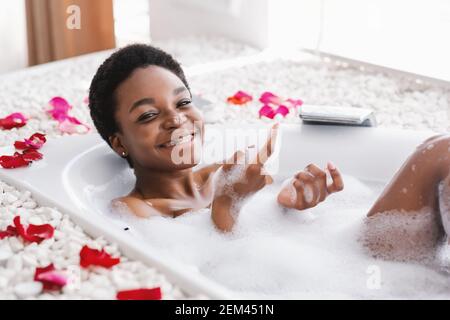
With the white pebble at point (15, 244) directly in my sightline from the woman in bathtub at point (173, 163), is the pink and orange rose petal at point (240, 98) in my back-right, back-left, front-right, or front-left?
back-right

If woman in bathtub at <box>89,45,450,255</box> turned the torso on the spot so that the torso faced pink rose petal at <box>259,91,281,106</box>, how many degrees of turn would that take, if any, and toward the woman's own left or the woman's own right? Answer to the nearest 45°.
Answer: approximately 135° to the woman's own left

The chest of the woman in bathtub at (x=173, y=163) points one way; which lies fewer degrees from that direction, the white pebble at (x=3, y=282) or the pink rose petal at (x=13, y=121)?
the white pebble

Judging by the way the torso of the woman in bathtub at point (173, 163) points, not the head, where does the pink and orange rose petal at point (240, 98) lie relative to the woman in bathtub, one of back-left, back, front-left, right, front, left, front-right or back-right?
back-left

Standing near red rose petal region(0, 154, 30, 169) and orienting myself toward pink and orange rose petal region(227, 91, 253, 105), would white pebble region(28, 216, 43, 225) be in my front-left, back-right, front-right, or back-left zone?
back-right

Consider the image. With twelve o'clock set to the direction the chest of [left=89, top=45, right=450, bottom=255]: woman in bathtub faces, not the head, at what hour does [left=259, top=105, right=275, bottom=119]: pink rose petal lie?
The pink rose petal is roughly at 8 o'clock from the woman in bathtub.

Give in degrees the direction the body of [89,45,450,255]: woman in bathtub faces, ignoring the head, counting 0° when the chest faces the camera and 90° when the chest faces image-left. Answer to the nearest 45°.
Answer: approximately 315°
